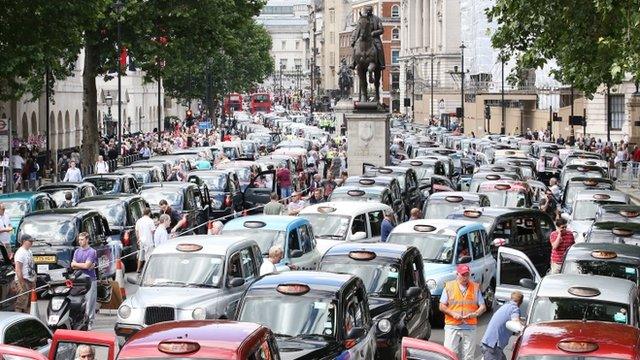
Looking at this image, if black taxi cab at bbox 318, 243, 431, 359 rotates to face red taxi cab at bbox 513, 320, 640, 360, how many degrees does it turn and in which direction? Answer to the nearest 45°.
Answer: approximately 45° to its left

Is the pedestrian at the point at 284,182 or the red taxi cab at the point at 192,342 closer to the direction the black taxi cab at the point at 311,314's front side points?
the red taxi cab

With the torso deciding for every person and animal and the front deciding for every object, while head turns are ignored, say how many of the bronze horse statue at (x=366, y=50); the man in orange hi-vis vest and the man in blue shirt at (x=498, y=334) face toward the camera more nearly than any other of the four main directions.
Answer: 2

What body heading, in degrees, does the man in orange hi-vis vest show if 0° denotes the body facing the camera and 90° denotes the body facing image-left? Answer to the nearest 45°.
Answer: approximately 0°

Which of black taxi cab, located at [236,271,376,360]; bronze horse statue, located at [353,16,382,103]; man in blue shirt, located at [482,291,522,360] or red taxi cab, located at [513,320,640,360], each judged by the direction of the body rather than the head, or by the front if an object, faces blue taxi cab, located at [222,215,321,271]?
the bronze horse statue

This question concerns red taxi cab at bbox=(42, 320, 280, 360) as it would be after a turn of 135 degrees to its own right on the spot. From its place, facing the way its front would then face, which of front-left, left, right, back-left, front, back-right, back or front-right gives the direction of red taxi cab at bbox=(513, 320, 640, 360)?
right

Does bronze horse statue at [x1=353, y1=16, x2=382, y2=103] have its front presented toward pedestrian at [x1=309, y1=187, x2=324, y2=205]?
yes

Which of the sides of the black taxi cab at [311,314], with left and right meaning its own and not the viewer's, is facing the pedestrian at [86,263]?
right

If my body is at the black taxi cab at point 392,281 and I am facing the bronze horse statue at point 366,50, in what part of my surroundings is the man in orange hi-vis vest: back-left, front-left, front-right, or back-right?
back-right

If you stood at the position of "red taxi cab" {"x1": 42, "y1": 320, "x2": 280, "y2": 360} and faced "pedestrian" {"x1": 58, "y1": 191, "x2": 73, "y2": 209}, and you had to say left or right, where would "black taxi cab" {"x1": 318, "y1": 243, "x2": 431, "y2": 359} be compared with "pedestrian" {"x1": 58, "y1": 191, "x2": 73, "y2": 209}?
right
